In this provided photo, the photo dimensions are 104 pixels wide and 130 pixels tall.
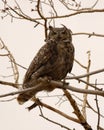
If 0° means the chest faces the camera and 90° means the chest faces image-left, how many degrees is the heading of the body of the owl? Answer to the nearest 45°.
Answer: approximately 315°
